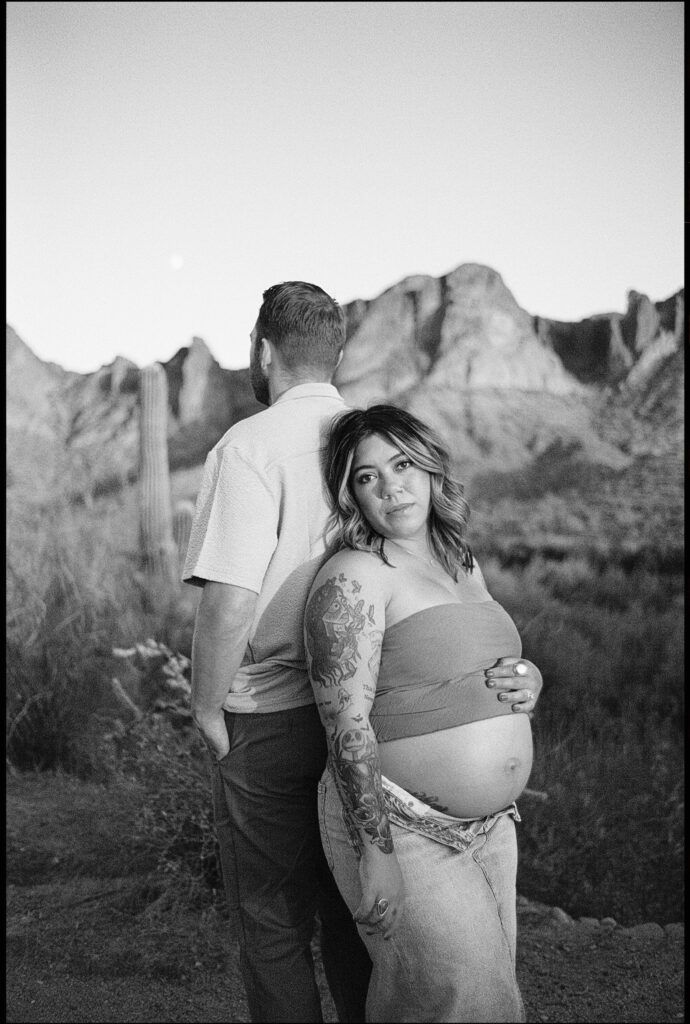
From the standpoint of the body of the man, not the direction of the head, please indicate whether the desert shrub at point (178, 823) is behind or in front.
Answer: in front

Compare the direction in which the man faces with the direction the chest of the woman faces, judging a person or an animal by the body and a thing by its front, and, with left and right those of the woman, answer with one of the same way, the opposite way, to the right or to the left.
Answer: the opposite way

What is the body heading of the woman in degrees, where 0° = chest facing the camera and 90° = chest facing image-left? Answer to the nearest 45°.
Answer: approximately 315°

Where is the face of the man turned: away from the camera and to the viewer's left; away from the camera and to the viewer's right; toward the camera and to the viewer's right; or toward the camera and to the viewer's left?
away from the camera and to the viewer's left

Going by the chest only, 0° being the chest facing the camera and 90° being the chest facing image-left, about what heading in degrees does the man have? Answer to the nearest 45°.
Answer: approximately 135°

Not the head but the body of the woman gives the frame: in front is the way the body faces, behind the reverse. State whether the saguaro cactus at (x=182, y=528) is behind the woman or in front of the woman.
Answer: behind

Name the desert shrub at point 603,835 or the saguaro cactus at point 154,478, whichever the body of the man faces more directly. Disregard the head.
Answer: the saguaro cactus

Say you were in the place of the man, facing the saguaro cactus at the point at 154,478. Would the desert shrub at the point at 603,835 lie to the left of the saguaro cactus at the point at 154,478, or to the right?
right

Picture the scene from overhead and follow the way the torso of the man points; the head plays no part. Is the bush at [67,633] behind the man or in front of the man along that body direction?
in front

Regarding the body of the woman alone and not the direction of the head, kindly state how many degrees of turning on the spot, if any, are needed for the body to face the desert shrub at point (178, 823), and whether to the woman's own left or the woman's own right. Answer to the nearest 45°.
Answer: approximately 180°
